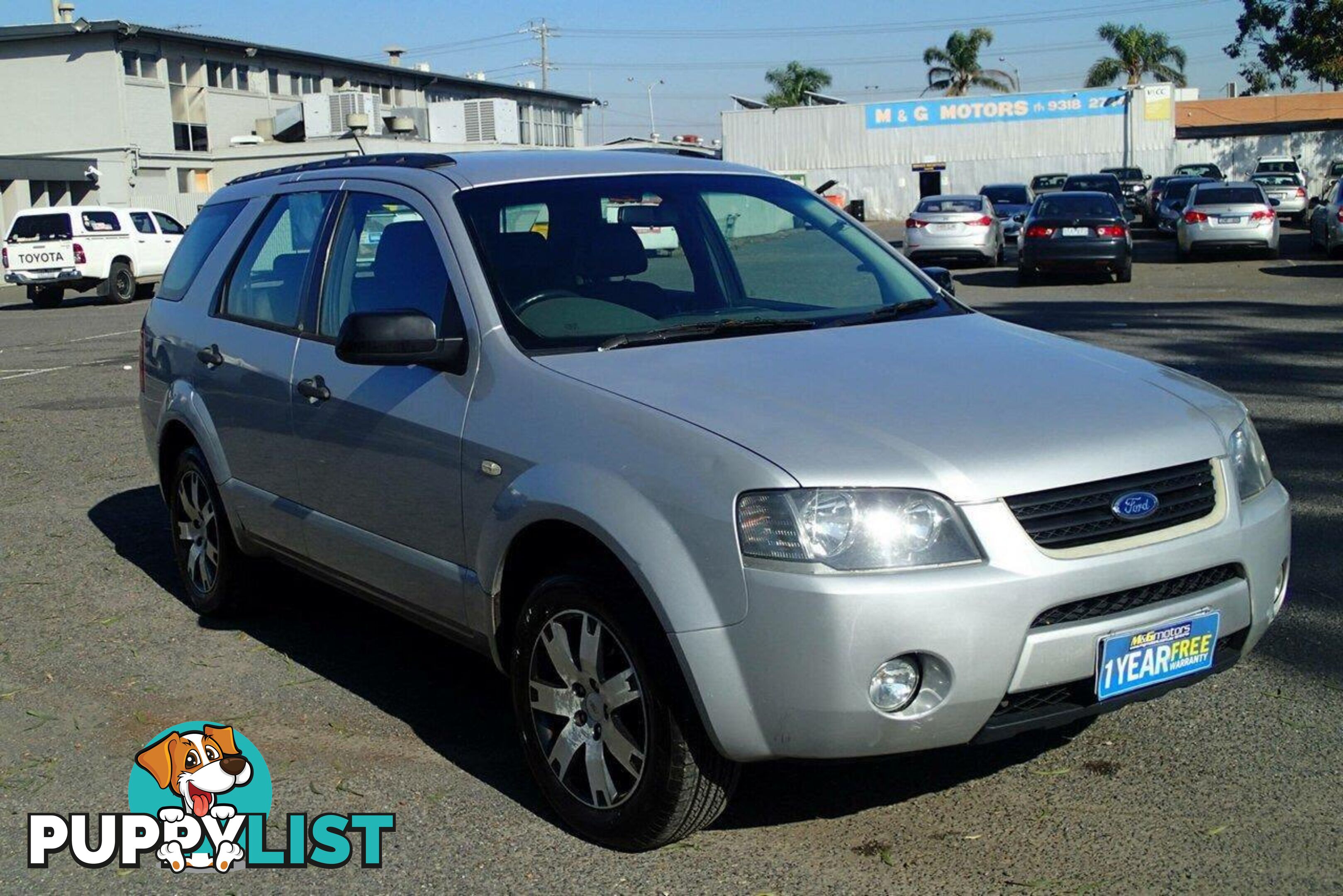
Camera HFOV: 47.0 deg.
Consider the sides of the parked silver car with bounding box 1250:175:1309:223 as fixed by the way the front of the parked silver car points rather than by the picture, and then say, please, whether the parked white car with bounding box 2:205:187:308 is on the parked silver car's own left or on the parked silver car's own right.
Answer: on the parked silver car's own left

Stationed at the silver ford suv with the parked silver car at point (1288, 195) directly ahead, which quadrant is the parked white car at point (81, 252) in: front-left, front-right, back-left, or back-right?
front-left

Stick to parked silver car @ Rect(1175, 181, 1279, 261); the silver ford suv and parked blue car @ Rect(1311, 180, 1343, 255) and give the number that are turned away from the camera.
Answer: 2

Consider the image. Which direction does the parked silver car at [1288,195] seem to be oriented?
away from the camera

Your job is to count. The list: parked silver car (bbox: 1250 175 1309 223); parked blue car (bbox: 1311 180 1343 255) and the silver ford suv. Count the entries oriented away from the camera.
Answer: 2

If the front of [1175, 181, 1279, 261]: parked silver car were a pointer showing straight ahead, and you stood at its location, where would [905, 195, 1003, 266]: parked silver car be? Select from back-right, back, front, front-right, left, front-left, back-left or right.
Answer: left

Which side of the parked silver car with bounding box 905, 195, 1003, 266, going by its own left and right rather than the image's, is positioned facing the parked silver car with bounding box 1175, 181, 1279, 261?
right

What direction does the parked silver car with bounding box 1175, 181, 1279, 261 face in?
away from the camera

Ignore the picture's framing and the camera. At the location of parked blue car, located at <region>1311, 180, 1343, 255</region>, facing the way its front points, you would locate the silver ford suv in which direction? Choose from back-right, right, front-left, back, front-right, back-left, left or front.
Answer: back

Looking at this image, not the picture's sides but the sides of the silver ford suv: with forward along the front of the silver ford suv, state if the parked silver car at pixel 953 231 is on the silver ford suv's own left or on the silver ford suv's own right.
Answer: on the silver ford suv's own left

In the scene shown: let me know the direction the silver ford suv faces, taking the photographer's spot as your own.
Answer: facing the viewer and to the right of the viewer

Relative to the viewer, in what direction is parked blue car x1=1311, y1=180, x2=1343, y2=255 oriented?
away from the camera

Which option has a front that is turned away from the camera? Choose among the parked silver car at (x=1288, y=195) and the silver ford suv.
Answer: the parked silver car

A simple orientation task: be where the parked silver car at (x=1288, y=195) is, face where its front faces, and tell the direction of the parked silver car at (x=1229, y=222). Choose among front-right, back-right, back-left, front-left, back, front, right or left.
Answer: back

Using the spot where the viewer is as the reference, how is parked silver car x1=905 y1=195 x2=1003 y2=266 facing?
facing away from the viewer
